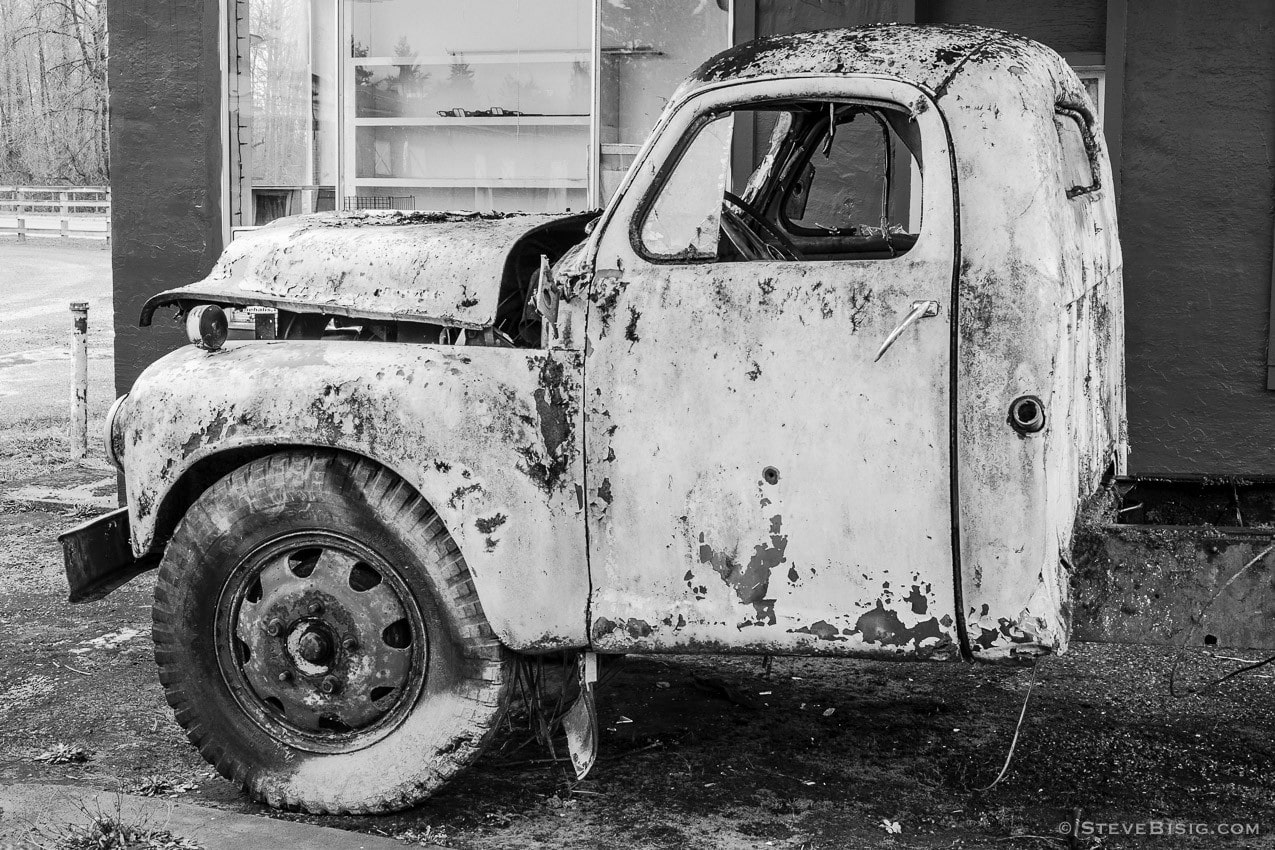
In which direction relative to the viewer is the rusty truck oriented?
to the viewer's left

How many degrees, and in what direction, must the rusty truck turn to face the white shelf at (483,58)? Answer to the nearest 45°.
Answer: approximately 90° to its right

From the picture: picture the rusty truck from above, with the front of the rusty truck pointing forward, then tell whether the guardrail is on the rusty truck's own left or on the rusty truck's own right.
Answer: on the rusty truck's own right

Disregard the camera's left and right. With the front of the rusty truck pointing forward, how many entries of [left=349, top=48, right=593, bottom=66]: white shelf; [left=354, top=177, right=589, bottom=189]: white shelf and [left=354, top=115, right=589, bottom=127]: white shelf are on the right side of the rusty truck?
3

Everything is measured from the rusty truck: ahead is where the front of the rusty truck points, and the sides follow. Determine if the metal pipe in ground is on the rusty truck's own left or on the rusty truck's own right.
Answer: on the rusty truck's own right
